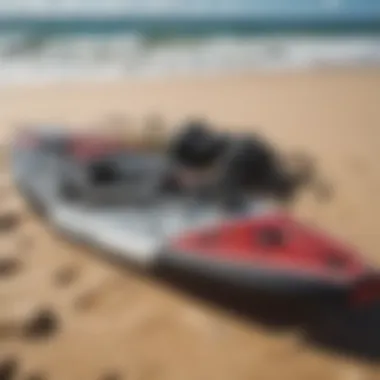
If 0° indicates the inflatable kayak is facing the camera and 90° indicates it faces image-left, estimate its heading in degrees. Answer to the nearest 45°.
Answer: approximately 315°
